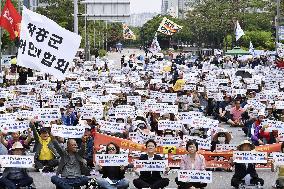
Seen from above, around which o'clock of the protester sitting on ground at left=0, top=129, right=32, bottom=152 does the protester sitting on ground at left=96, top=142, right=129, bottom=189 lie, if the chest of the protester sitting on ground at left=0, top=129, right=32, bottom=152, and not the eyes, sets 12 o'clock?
the protester sitting on ground at left=96, top=142, right=129, bottom=189 is roughly at 11 o'clock from the protester sitting on ground at left=0, top=129, right=32, bottom=152.

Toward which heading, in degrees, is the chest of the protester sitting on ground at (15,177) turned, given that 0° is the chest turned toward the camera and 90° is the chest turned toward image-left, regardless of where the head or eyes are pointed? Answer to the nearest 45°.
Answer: approximately 0°

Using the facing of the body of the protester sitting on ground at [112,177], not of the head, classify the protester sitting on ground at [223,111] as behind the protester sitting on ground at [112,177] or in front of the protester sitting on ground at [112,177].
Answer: behind

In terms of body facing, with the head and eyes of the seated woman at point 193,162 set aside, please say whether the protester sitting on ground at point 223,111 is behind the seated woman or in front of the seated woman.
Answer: behind
